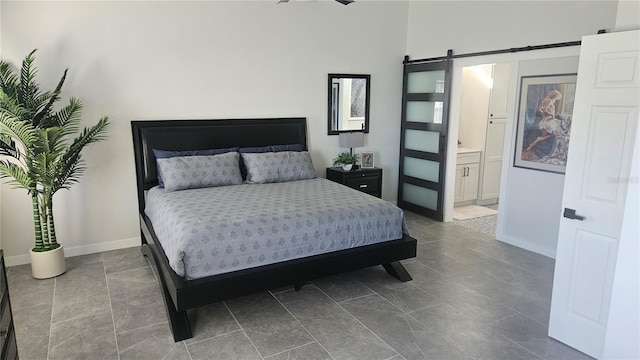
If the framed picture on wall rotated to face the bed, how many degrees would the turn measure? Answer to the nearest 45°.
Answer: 0° — it already faces it

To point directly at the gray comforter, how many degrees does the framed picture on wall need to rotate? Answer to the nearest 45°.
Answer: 0° — it already faces it

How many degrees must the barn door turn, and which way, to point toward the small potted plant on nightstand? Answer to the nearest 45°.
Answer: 0° — it already faces it

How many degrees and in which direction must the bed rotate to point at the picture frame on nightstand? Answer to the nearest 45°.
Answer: approximately 90° to its left

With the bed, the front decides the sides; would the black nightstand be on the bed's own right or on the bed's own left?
on the bed's own left

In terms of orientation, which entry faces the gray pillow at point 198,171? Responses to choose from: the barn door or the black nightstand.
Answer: the barn door

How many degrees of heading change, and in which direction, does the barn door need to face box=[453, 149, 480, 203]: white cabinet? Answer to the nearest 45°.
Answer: approximately 180°

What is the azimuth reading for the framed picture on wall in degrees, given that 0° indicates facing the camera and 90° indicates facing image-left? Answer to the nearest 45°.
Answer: approximately 45°

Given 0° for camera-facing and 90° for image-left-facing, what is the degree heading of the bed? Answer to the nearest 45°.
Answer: approximately 315°

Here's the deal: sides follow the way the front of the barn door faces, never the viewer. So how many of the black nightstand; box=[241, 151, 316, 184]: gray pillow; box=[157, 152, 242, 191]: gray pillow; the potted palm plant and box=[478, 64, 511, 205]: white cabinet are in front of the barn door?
4

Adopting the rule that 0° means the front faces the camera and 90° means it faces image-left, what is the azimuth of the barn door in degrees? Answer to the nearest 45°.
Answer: approximately 45°

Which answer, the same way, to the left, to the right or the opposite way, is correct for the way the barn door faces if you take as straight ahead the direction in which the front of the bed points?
to the right

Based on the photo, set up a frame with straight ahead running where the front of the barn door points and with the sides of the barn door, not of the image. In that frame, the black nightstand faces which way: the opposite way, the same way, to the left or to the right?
to the left

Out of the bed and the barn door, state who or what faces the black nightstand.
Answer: the barn door
